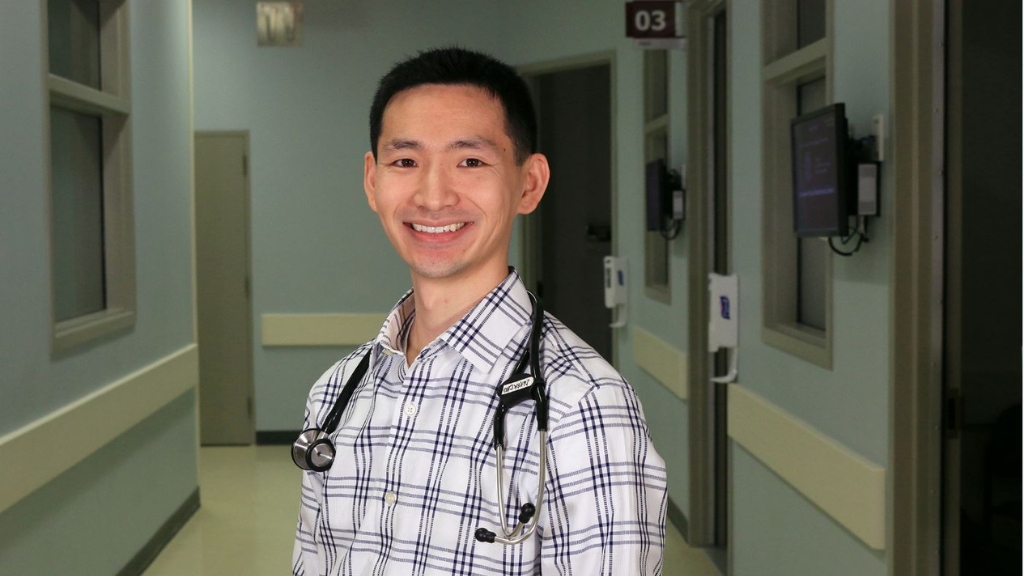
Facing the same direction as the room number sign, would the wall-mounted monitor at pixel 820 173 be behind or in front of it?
in front

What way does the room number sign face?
toward the camera

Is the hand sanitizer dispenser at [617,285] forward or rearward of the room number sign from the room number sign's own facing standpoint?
rearward

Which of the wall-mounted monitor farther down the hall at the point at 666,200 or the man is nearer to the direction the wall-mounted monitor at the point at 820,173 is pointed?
the man

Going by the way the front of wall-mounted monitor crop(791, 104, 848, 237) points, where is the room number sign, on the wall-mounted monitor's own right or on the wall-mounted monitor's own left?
on the wall-mounted monitor's own right

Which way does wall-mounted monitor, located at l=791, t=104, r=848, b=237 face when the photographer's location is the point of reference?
facing the viewer and to the left of the viewer

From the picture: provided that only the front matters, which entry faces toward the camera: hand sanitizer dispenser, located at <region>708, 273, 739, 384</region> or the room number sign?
the room number sign

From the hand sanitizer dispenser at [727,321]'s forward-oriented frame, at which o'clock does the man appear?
The man is roughly at 9 o'clock from the hand sanitizer dispenser.

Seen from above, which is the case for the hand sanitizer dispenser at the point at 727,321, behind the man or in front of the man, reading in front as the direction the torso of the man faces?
behind

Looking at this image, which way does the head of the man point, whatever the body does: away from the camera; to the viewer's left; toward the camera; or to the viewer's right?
toward the camera

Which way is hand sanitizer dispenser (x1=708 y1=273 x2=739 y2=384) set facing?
to the viewer's left

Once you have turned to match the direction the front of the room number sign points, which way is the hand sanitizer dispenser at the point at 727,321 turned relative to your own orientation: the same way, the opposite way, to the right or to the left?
to the right

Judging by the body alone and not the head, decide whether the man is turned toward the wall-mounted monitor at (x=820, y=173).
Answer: no

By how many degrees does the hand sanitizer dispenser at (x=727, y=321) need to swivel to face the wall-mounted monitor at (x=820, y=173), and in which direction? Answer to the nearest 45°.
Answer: approximately 90° to its left

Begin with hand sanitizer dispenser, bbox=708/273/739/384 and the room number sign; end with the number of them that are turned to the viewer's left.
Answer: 1
